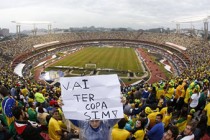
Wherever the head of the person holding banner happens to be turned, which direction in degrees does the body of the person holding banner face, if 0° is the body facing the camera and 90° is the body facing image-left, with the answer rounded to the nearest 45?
approximately 0°

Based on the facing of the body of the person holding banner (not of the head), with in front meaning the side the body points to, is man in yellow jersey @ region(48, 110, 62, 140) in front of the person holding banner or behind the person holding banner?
behind
